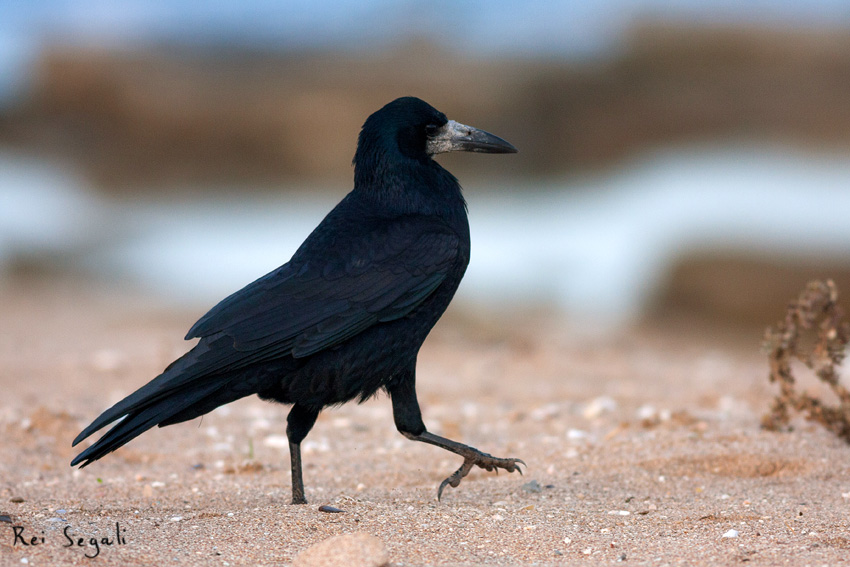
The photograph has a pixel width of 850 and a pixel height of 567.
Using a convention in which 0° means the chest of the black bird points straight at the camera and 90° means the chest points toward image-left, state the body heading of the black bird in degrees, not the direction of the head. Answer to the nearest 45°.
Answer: approximately 270°
